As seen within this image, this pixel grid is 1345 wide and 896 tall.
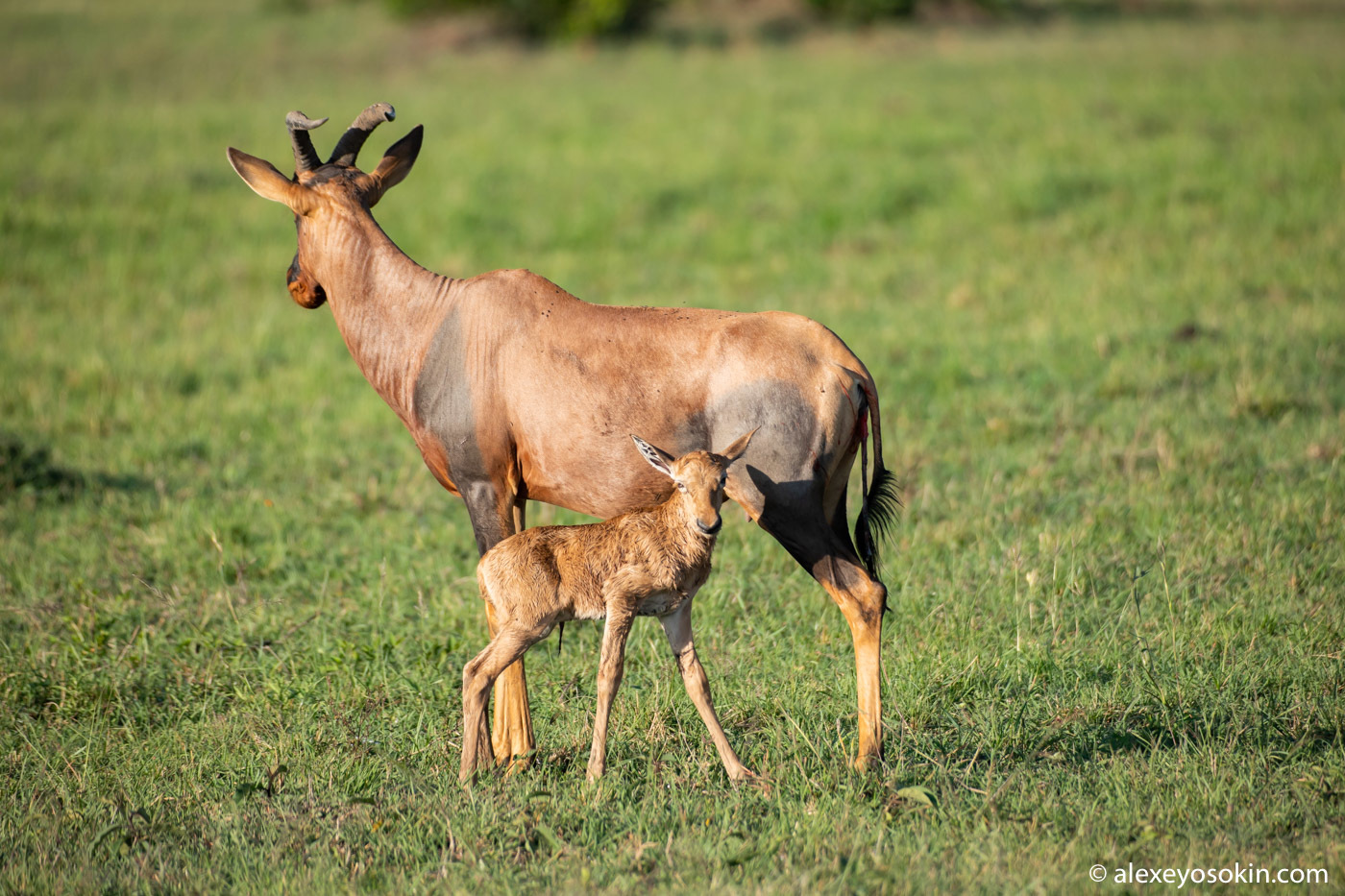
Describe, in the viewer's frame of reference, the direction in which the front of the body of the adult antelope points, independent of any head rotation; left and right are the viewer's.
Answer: facing to the left of the viewer

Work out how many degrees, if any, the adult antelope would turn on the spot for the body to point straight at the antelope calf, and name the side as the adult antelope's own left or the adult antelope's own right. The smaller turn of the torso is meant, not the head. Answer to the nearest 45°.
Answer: approximately 90° to the adult antelope's own left

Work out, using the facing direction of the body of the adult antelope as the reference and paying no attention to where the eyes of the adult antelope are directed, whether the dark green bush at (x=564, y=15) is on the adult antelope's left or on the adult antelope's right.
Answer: on the adult antelope's right
